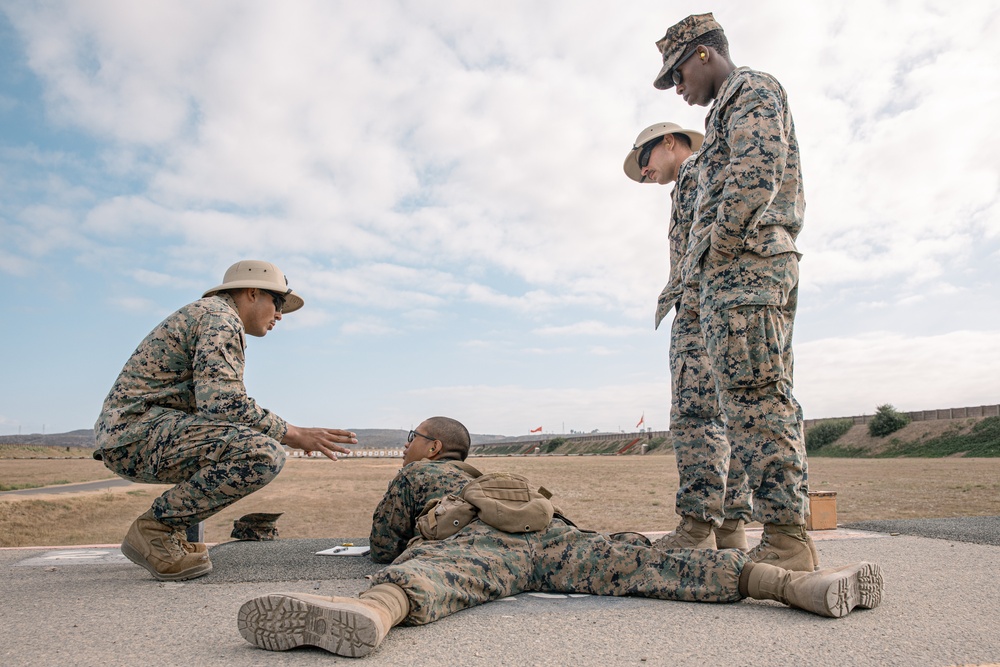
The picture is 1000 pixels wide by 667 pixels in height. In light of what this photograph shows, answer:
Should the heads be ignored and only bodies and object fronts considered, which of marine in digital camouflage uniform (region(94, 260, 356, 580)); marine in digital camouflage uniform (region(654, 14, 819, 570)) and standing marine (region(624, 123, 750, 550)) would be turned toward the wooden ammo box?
marine in digital camouflage uniform (region(94, 260, 356, 580))

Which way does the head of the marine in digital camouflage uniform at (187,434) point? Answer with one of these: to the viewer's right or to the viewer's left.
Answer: to the viewer's right

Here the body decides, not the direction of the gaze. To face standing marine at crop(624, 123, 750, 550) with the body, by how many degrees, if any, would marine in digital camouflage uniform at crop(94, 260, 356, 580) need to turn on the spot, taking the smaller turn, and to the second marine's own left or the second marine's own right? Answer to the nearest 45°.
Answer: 0° — they already face them

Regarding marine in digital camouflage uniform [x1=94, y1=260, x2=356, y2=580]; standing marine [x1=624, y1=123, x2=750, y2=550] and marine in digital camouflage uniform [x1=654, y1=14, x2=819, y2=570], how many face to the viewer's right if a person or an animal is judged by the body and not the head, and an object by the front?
1

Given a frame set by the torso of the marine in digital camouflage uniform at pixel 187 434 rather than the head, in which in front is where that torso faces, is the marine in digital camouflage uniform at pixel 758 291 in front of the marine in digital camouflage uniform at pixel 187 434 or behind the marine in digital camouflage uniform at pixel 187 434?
in front

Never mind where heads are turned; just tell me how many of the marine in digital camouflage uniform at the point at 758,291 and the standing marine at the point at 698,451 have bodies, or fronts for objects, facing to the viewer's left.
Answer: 2

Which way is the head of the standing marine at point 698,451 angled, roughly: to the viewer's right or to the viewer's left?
to the viewer's left

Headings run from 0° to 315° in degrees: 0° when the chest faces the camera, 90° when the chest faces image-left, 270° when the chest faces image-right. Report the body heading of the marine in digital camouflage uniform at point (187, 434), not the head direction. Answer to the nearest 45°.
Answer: approximately 270°

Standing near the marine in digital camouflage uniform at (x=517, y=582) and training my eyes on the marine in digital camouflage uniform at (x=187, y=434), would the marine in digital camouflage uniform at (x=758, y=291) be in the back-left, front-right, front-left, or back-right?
back-right

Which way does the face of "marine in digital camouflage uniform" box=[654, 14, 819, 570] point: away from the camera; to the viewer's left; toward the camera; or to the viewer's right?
to the viewer's left

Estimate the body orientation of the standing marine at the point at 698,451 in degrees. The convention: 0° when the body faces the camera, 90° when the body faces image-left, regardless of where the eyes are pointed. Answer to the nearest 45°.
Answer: approximately 90°

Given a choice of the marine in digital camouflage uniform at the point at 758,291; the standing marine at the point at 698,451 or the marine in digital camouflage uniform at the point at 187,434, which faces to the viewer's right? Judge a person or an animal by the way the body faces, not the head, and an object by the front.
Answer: the marine in digital camouflage uniform at the point at 187,434

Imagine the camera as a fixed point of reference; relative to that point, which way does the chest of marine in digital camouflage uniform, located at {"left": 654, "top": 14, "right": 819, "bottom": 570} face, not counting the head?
to the viewer's left

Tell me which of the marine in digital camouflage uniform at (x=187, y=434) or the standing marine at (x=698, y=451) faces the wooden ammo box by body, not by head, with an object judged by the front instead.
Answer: the marine in digital camouflage uniform

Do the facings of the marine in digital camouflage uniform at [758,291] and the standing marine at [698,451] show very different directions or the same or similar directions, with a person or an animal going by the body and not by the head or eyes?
same or similar directions
